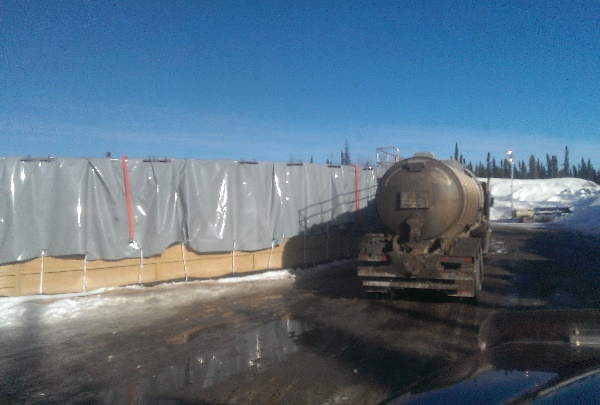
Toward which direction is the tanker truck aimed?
away from the camera

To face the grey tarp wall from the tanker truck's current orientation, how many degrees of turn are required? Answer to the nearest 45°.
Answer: approximately 90° to its left
